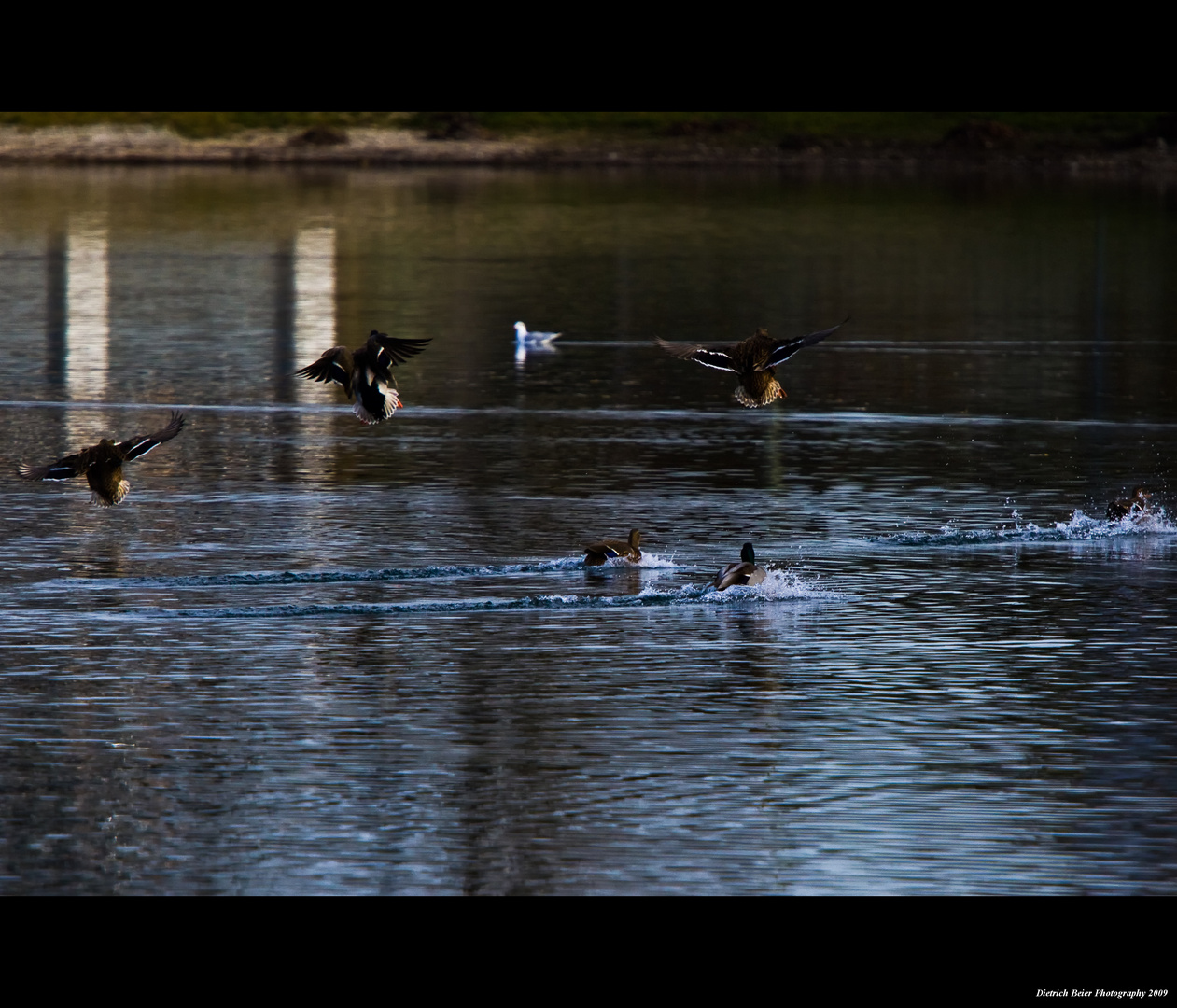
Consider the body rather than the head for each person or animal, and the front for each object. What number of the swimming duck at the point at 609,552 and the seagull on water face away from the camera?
0

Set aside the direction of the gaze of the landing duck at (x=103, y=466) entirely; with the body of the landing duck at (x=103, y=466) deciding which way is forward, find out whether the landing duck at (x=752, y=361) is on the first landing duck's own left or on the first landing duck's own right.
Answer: on the first landing duck's own right

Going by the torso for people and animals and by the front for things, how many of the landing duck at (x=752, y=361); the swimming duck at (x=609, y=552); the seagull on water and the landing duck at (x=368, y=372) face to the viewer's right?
1

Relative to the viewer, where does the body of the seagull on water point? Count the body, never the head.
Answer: to the viewer's left

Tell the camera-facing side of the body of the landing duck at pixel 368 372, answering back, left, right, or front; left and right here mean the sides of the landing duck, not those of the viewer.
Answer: back

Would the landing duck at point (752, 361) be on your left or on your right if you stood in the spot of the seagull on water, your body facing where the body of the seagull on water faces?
on your left

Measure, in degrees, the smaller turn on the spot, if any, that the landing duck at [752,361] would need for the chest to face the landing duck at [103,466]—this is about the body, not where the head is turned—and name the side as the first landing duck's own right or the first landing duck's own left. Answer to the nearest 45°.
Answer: approximately 90° to the first landing duck's own left

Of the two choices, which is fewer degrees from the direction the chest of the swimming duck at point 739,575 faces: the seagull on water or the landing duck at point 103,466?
the seagull on water

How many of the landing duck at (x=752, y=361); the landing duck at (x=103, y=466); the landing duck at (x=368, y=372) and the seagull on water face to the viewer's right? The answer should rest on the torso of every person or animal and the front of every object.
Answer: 0

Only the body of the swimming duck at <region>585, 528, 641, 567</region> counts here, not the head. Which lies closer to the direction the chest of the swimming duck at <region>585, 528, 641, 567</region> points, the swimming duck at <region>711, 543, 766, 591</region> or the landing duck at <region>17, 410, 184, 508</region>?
the swimming duck

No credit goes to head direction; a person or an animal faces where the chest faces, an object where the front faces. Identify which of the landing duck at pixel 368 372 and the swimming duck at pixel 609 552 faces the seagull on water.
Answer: the landing duck

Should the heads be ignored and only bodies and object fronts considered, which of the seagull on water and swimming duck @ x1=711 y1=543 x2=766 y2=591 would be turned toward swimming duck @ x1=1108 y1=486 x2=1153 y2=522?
swimming duck @ x1=711 y1=543 x2=766 y2=591

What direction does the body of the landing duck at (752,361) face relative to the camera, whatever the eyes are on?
away from the camera

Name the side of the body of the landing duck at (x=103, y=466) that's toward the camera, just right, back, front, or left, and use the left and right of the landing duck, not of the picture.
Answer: back

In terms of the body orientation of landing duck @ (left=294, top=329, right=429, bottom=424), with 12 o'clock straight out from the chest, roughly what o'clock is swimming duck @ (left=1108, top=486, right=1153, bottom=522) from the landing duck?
The swimming duck is roughly at 2 o'clock from the landing duck.
